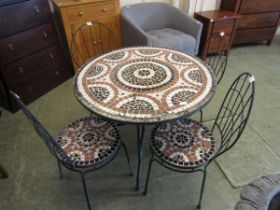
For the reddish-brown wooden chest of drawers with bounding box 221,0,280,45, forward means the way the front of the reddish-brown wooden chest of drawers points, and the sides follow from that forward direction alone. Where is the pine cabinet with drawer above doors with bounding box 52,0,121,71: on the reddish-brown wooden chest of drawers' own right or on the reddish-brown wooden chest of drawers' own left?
on the reddish-brown wooden chest of drawers' own right

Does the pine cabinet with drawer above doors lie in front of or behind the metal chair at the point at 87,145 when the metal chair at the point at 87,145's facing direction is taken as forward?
in front

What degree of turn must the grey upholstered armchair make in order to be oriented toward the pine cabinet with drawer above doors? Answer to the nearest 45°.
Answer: approximately 135° to its right

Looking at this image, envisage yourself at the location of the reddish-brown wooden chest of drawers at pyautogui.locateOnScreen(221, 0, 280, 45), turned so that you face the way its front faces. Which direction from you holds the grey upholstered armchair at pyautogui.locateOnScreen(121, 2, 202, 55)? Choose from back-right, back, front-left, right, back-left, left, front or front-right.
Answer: right

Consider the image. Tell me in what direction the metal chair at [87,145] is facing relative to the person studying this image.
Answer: facing away from the viewer and to the right of the viewer

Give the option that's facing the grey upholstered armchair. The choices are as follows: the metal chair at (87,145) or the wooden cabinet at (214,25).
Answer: the metal chair

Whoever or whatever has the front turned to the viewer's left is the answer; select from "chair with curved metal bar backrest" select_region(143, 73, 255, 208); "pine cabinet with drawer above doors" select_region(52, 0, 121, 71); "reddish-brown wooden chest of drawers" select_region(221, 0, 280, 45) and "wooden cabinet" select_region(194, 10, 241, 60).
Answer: the chair with curved metal bar backrest

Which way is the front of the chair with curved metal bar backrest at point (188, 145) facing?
to the viewer's left

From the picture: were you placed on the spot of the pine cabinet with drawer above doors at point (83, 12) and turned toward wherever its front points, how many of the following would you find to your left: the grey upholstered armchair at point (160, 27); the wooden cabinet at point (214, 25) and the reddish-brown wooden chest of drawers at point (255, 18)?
3

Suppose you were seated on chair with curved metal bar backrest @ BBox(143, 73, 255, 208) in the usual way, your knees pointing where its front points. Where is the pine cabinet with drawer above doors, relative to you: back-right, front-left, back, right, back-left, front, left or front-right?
front-right

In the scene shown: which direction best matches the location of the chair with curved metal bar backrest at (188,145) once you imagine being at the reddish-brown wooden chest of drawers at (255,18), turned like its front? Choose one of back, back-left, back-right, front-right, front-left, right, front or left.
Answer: front-right

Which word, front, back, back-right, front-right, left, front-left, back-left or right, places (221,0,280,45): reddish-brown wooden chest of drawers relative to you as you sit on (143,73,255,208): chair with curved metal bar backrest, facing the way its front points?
right

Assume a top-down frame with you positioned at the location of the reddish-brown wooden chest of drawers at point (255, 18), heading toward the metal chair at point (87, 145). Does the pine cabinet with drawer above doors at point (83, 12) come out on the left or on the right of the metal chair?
right

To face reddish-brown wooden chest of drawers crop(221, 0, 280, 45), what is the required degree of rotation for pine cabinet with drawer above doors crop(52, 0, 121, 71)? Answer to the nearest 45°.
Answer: approximately 90° to its left

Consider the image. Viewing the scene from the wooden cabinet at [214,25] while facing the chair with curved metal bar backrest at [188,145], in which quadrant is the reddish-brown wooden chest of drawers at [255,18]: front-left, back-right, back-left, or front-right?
back-left

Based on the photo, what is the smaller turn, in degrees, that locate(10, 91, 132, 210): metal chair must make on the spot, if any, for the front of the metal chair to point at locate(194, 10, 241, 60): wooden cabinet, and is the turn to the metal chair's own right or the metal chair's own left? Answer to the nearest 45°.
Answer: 0° — it already faces it
